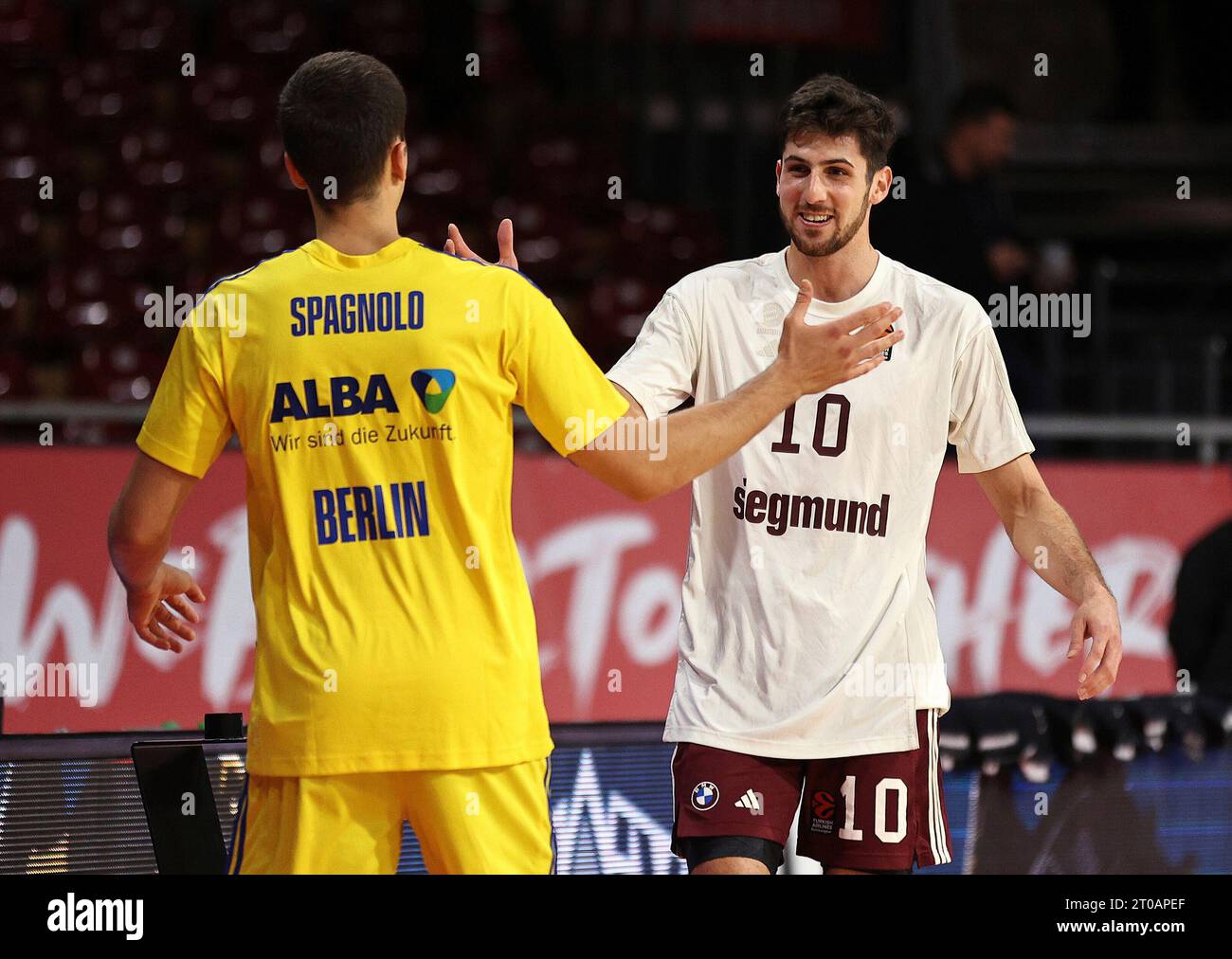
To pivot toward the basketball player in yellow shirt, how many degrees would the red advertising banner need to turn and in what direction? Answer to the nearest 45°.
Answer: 0° — it already faces them

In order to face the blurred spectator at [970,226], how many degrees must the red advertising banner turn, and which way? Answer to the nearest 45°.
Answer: approximately 135° to its left

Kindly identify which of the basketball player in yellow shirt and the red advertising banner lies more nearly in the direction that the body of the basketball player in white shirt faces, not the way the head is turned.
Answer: the basketball player in yellow shirt

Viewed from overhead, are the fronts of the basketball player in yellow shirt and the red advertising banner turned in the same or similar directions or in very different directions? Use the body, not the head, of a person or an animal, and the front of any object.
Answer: very different directions

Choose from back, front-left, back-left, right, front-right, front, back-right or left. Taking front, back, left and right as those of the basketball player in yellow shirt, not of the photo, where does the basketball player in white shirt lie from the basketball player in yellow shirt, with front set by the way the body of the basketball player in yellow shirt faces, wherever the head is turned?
front-right

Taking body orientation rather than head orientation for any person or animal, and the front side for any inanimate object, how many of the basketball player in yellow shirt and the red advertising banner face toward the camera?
1

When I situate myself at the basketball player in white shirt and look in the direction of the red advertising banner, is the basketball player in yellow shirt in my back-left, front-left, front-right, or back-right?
back-left

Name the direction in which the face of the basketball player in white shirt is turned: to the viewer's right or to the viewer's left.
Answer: to the viewer's left

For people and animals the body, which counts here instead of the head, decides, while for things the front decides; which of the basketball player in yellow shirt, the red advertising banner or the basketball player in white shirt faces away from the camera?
the basketball player in yellow shirt

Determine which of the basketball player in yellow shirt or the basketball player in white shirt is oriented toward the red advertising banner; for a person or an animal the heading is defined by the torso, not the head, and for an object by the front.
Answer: the basketball player in yellow shirt

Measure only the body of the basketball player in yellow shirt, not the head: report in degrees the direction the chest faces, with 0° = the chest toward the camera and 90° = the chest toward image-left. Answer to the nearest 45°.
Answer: approximately 180°
